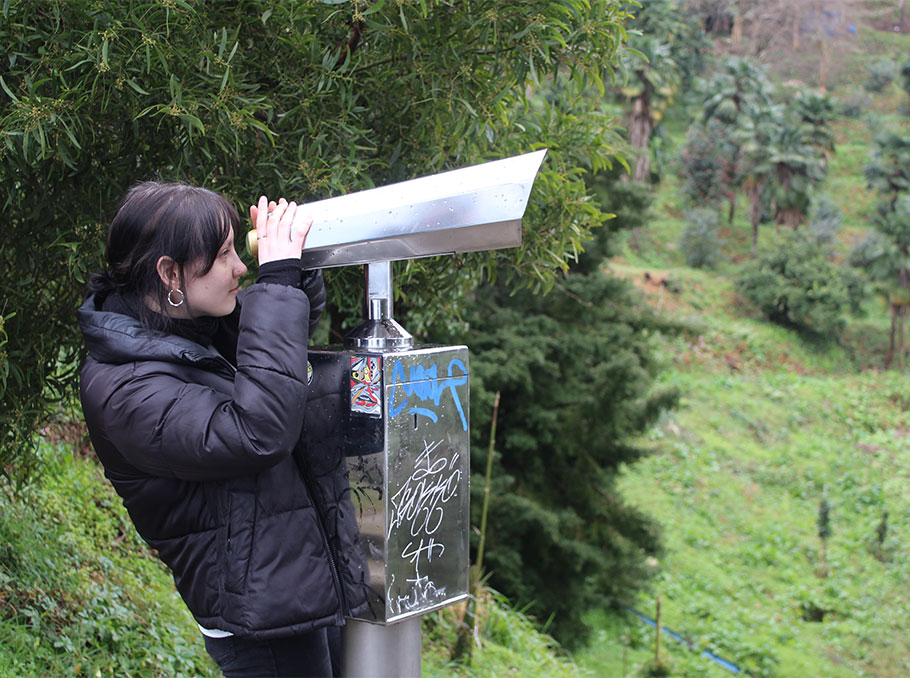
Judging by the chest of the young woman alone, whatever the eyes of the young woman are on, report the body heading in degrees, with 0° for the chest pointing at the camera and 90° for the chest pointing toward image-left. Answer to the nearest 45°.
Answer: approximately 270°

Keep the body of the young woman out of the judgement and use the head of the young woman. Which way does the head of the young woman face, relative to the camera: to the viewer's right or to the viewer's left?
to the viewer's right

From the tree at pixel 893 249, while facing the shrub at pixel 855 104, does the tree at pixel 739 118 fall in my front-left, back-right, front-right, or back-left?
front-left

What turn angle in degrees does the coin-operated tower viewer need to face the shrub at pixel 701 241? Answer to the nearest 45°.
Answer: approximately 90° to its left

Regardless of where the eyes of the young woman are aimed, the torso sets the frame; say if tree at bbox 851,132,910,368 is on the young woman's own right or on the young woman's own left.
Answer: on the young woman's own left

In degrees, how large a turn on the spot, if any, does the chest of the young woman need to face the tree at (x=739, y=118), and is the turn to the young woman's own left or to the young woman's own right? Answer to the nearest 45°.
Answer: approximately 45° to the young woman's own left

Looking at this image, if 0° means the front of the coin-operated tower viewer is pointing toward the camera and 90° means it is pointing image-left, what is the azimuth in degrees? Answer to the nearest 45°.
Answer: approximately 270°

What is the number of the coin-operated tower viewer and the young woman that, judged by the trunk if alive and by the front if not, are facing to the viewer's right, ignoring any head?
2
